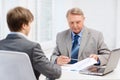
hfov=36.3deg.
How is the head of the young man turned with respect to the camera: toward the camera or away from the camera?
away from the camera

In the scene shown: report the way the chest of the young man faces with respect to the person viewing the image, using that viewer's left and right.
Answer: facing away from the viewer and to the right of the viewer
